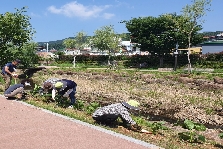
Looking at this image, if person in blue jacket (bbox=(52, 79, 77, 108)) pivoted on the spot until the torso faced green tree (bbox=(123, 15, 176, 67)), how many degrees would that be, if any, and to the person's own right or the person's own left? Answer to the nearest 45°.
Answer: approximately 135° to the person's own right

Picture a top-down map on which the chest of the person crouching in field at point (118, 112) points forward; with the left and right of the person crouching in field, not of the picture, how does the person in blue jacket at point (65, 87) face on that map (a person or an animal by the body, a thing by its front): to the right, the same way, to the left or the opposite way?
the opposite way

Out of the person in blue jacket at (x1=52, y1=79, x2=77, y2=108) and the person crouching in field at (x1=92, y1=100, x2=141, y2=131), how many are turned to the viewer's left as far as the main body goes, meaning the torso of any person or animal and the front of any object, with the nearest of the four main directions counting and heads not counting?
1

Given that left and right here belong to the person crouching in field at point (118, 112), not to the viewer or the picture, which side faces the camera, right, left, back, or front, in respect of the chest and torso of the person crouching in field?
right

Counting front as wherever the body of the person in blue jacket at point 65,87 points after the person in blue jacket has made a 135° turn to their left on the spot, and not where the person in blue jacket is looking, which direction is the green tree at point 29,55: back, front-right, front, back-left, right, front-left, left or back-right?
back-left

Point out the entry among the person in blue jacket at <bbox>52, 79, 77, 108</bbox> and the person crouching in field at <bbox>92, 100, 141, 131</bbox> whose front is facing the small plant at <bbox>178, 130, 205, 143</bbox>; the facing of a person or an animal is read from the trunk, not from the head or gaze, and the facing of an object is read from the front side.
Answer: the person crouching in field

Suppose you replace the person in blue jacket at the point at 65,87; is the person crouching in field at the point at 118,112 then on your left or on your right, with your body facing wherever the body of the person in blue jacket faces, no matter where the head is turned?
on your left

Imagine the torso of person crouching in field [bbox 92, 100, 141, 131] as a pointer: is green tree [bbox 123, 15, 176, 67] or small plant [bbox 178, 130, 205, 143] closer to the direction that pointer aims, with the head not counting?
the small plant

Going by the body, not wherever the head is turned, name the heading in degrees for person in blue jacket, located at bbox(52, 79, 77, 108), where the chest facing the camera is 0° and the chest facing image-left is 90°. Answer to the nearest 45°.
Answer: approximately 90°

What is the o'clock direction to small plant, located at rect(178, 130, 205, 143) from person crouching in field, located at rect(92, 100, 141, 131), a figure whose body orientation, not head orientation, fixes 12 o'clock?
The small plant is roughly at 12 o'clock from the person crouching in field.

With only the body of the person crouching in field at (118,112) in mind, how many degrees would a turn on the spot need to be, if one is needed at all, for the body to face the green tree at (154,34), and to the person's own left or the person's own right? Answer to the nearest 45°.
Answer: approximately 90° to the person's own left

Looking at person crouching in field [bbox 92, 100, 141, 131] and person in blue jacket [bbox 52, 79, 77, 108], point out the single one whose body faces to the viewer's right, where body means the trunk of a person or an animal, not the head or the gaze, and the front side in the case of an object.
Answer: the person crouching in field

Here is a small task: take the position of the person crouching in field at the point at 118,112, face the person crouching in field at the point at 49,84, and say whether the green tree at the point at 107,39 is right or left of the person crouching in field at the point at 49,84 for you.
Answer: right

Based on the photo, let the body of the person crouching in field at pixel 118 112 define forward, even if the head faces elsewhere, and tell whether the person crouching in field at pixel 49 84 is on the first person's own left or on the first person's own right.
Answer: on the first person's own left

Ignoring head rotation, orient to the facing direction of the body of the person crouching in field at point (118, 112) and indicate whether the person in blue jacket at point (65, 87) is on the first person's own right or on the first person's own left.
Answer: on the first person's own left

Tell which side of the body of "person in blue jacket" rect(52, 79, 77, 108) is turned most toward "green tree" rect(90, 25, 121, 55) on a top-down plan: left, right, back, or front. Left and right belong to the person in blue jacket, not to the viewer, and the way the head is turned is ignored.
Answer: right

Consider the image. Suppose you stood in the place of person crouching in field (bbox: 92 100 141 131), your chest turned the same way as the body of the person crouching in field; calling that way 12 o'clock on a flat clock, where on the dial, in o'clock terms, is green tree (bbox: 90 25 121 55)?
The green tree is roughly at 9 o'clock from the person crouching in field.
